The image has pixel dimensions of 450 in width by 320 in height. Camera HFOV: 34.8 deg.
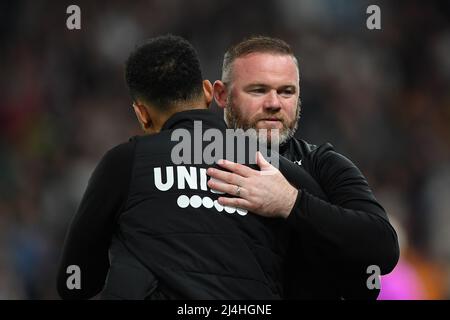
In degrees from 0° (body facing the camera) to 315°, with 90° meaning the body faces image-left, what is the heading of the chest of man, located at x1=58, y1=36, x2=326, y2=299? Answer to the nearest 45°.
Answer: approximately 180°
